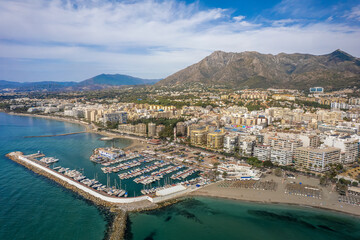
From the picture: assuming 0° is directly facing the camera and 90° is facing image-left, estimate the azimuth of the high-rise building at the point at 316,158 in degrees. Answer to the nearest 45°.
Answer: approximately 45°

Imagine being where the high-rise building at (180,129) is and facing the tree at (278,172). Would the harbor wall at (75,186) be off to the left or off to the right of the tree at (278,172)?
right

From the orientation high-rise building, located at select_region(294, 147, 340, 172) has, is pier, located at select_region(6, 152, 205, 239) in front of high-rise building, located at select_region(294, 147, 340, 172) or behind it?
in front

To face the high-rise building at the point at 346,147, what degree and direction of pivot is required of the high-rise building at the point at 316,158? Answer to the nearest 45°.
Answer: approximately 180°

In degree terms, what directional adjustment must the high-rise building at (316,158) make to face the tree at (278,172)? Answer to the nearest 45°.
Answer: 0° — it already faces it

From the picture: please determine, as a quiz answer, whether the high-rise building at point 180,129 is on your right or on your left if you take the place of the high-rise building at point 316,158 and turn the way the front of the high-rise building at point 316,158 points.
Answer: on your right

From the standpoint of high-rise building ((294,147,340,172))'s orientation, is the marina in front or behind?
in front
